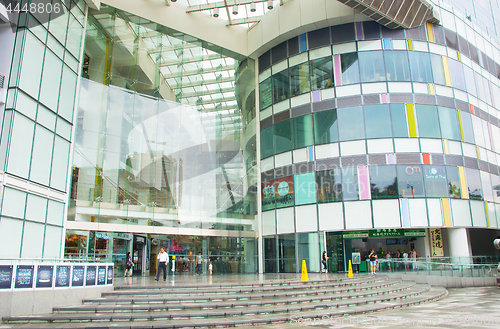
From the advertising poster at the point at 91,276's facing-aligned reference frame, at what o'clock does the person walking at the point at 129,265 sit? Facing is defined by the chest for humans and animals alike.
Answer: The person walking is roughly at 8 o'clock from the advertising poster.

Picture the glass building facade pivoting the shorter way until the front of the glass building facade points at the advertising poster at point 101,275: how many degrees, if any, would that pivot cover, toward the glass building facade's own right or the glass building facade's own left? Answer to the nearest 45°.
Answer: approximately 45° to the glass building facade's own right

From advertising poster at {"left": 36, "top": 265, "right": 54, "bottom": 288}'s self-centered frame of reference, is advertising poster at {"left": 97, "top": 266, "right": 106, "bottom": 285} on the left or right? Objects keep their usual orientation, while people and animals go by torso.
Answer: on its left

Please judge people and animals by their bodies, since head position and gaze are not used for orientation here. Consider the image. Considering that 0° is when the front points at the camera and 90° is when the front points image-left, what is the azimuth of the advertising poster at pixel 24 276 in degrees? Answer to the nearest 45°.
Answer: approximately 0°

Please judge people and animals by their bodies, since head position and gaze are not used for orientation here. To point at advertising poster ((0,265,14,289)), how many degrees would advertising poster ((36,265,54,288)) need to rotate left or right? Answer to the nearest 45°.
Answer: approximately 45° to its right

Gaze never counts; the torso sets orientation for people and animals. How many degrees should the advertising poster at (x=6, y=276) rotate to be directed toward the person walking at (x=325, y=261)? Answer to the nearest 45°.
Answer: approximately 90° to its left

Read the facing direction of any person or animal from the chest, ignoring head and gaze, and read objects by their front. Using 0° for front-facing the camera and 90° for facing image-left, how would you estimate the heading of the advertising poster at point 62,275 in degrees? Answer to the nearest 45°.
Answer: approximately 0°

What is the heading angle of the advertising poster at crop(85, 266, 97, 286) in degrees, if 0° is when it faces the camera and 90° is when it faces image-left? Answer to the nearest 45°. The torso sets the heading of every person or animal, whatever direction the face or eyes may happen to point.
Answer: approximately 315°

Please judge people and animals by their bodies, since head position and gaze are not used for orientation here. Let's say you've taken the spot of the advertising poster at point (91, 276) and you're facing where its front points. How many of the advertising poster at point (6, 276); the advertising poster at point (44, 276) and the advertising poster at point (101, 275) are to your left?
1

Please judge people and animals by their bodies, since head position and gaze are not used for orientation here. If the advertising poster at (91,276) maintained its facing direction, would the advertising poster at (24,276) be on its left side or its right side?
on its right

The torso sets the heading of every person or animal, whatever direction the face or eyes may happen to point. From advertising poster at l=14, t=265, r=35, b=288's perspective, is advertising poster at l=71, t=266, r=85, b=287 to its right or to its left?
on its left
